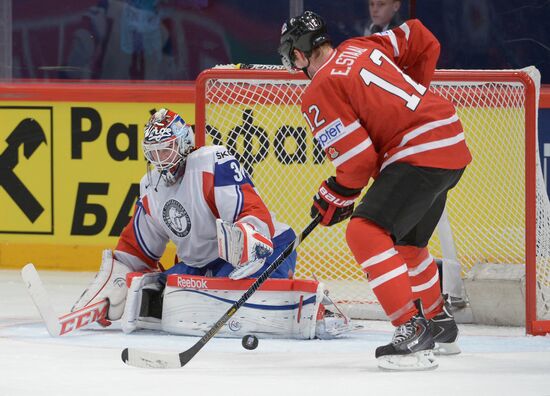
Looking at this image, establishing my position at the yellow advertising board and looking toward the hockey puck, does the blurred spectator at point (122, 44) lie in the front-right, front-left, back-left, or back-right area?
back-left

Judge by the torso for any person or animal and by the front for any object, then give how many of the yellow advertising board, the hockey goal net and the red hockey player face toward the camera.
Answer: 2

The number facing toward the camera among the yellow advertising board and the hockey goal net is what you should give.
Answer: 2

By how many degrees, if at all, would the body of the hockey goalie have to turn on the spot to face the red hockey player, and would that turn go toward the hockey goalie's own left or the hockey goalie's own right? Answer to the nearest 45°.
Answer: approximately 90° to the hockey goalie's own left

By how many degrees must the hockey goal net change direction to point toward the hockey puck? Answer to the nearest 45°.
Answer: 0° — it already faces it

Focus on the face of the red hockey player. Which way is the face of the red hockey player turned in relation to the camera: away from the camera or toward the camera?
away from the camera

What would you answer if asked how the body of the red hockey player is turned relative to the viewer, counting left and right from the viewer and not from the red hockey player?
facing away from the viewer and to the left of the viewer

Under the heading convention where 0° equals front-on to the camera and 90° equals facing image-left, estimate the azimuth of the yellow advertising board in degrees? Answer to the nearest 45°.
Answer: approximately 0°

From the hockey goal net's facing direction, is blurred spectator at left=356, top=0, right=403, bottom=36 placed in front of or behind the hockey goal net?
behind

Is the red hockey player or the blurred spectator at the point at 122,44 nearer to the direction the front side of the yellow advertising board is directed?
the red hockey player
